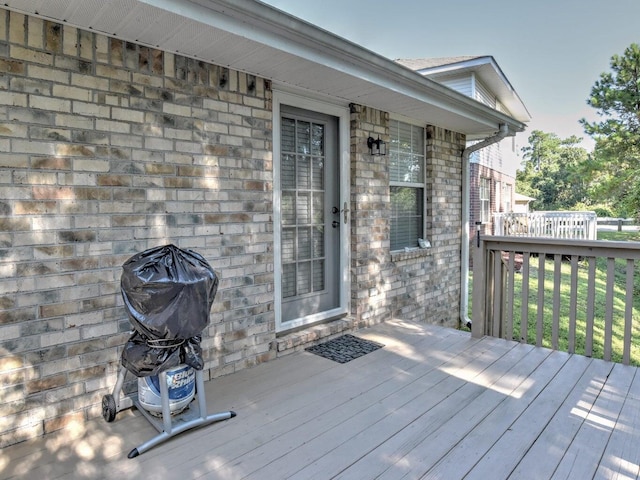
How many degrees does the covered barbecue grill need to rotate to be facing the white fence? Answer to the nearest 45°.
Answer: approximately 90° to its left

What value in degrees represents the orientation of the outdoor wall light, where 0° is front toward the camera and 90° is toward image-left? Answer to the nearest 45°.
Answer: approximately 315°

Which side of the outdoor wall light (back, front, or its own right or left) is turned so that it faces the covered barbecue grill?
right

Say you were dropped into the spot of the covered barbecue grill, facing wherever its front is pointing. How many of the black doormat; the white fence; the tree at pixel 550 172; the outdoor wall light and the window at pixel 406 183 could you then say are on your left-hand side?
5

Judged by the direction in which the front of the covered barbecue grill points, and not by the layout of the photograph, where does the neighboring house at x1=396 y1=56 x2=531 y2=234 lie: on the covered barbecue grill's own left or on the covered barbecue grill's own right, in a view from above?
on the covered barbecue grill's own left

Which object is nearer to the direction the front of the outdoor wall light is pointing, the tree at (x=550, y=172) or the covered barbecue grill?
the covered barbecue grill

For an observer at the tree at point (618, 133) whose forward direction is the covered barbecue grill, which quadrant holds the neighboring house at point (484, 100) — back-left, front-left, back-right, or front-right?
front-right

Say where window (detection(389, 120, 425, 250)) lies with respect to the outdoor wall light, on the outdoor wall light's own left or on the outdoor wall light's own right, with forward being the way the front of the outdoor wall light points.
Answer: on the outdoor wall light's own left

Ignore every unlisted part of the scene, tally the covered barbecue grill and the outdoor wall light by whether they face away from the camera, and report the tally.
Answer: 0

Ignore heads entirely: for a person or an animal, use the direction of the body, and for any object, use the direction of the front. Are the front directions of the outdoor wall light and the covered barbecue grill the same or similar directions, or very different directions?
same or similar directions

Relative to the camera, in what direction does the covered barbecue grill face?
facing the viewer and to the right of the viewer

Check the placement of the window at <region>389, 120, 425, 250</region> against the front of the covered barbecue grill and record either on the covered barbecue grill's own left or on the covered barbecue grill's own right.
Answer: on the covered barbecue grill's own left

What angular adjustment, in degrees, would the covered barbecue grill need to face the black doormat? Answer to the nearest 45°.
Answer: approximately 90° to its left
